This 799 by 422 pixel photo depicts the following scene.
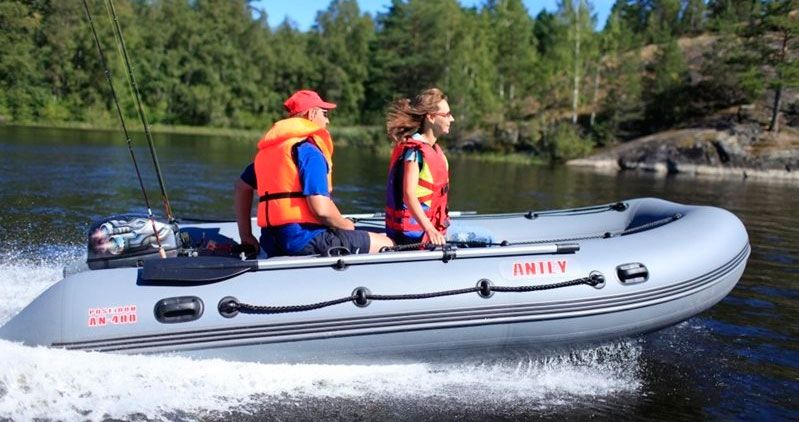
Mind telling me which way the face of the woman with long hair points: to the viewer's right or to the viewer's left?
to the viewer's right

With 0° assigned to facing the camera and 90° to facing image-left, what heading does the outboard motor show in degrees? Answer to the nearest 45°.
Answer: approximately 270°

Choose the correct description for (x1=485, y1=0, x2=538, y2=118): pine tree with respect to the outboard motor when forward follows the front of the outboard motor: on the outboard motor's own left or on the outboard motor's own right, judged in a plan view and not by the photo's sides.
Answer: on the outboard motor's own left

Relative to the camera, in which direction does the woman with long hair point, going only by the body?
to the viewer's right

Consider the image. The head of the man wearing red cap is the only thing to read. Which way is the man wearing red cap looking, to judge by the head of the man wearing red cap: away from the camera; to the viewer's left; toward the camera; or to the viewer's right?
to the viewer's right

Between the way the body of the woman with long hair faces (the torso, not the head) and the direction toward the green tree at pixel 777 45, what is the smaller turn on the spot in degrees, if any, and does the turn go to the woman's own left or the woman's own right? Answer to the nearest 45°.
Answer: approximately 45° to the woman's own left

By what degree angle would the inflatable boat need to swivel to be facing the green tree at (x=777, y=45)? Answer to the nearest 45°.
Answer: approximately 45° to its left

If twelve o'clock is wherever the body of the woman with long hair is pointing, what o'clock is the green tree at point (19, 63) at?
The green tree is roughly at 8 o'clock from the woman with long hair.

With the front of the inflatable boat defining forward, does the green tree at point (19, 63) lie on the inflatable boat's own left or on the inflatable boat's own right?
on the inflatable boat's own left

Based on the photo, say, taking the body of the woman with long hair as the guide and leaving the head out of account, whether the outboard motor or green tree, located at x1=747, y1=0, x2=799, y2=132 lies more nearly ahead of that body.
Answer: the green tree

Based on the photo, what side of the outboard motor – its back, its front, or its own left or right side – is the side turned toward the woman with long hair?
front

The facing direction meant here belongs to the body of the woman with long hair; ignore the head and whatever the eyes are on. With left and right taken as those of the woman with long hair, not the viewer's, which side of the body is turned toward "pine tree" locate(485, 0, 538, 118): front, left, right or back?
left

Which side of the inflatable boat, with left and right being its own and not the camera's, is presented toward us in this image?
right
